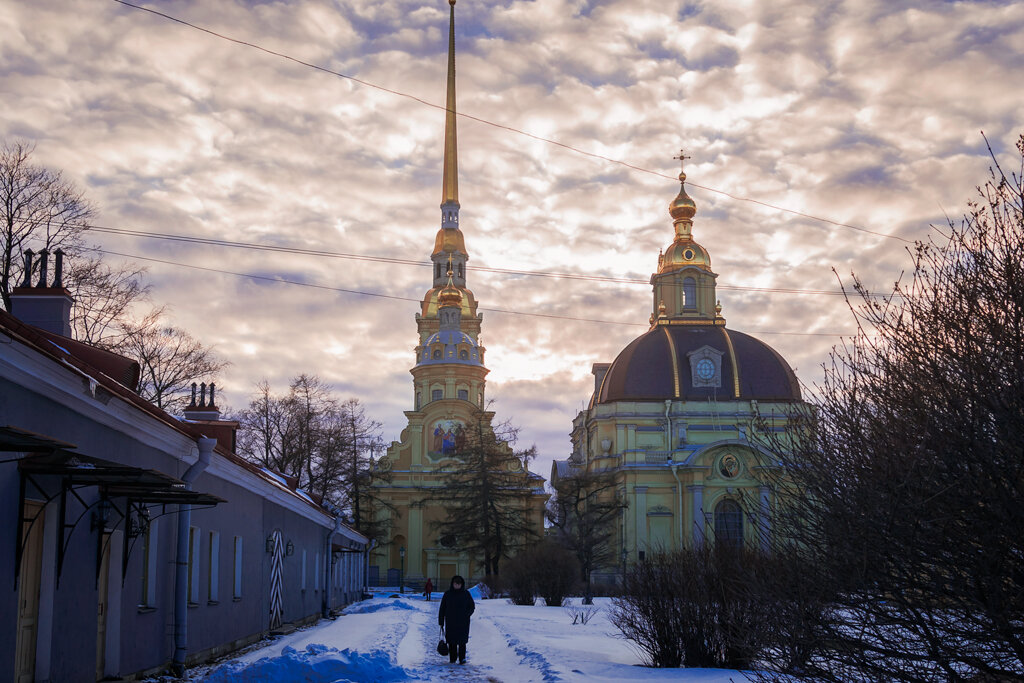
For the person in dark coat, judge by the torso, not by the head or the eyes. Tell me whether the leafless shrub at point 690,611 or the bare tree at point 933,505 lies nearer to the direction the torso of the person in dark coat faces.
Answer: the bare tree

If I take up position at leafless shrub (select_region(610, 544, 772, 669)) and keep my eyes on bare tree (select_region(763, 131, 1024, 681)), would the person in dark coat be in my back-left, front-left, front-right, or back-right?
back-right

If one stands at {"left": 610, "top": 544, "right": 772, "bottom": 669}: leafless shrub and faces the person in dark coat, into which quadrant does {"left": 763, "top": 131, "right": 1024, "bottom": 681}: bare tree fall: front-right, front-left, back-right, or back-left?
back-left

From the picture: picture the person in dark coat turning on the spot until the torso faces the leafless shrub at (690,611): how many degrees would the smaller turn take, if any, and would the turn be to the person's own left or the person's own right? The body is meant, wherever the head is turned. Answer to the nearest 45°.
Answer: approximately 45° to the person's own left

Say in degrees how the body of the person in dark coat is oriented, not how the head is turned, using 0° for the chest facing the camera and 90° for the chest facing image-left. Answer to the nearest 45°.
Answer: approximately 0°
